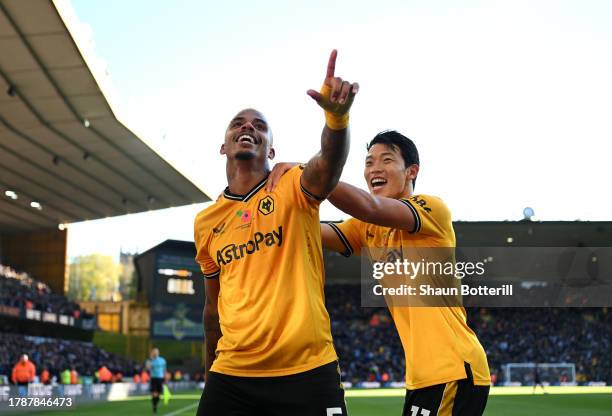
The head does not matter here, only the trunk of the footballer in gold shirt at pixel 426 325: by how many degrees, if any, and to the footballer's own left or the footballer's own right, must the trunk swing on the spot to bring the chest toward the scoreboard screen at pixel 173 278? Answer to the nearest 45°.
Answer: approximately 135° to the footballer's own right

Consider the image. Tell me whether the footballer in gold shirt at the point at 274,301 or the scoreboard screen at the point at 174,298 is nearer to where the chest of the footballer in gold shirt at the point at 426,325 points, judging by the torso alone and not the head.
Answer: the footballer in gold shirt

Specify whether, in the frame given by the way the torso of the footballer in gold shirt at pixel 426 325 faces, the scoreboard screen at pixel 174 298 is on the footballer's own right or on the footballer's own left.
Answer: on the footballer's own right

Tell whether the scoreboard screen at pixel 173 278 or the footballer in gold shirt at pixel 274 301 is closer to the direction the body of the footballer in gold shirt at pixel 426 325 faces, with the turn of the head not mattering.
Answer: the footballer in gold shirt

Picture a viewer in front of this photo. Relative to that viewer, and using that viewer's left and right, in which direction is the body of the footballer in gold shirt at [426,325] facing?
facing the viewer and to the left of the viewer

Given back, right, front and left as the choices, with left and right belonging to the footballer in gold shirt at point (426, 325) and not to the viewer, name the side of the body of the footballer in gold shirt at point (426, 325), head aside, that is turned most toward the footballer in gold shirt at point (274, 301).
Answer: front
